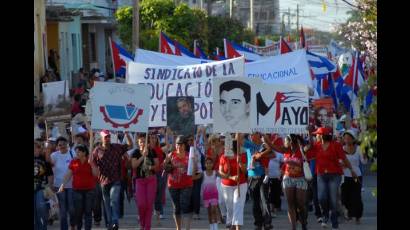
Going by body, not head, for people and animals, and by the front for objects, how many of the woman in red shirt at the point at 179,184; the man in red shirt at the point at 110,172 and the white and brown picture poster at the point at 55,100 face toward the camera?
3

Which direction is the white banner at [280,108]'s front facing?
toward the camera

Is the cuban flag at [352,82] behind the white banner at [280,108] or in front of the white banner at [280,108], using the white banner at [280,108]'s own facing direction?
behind

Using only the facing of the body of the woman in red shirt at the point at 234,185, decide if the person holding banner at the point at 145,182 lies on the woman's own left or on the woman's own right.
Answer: on the woman's own right

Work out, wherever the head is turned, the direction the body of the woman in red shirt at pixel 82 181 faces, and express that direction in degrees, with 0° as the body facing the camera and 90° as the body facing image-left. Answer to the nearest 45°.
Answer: approximately 0°

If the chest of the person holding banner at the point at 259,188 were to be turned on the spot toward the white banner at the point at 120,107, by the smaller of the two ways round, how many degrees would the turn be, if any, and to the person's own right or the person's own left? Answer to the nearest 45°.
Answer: approximately 90° to the person's own right

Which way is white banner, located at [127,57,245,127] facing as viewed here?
toward the camera

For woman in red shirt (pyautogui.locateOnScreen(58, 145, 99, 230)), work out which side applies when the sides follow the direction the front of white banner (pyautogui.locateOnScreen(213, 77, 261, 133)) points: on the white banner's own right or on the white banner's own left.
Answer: on the white banner's own right

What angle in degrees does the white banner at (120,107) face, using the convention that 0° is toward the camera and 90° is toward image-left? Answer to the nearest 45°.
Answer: approximately 0°
